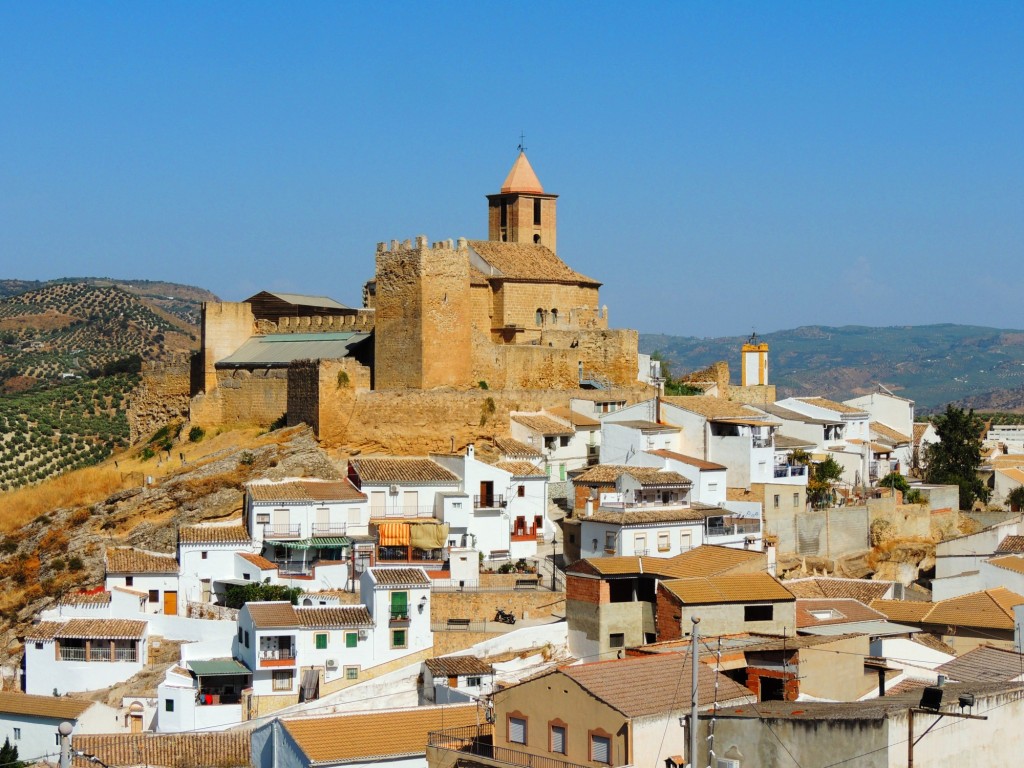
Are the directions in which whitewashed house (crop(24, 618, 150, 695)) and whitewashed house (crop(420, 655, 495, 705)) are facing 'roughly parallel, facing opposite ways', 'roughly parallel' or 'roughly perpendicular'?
roughly parallel

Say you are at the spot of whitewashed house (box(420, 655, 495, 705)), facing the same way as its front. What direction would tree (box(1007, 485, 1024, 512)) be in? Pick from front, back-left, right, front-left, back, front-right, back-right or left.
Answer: back-left

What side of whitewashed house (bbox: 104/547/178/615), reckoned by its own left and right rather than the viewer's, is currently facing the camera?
front

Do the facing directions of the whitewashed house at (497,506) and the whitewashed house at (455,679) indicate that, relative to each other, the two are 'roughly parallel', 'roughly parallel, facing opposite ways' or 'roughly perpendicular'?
roughly parallel

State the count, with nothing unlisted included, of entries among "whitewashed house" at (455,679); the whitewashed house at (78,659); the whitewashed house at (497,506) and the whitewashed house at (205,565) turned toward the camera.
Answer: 4

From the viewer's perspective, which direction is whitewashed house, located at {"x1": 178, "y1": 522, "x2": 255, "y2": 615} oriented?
toward the camera

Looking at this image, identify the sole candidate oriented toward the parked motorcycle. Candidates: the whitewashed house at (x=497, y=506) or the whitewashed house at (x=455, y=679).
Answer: the whitewashed house at (x=497, y=506)

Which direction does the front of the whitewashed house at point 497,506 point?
toward the camera

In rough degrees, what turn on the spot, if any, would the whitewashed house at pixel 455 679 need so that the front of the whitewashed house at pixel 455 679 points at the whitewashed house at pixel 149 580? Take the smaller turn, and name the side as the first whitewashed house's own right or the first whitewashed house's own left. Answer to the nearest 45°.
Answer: approximately 135° to the first whitewashed house's own right

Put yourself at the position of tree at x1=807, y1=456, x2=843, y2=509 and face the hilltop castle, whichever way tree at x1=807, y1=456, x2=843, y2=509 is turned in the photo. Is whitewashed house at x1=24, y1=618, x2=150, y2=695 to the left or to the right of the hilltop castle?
left

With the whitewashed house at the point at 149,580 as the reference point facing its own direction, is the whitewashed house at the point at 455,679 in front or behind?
in front

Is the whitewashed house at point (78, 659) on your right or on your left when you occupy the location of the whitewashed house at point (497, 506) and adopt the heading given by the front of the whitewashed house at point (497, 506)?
on your right

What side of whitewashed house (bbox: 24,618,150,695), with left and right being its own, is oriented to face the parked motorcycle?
left

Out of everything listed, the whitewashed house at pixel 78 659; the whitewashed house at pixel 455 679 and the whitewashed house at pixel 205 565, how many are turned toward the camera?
3
